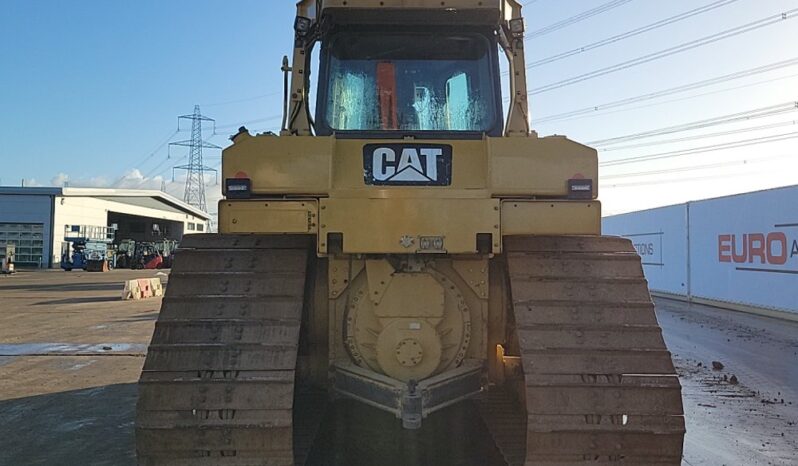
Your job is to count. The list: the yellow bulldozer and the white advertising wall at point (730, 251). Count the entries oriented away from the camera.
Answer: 1

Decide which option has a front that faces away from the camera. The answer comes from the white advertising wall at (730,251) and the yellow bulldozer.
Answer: the yellow bulldozer

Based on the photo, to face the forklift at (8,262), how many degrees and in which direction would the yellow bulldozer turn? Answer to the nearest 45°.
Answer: approximately 45° to its left

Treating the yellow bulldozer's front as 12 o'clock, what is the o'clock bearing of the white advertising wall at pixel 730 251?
The white advertising wall is roughly at 1 o'clock from the yellow bulldozer.

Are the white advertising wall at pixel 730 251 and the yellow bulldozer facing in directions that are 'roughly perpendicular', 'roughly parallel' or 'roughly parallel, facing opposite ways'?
roughly perpendicular

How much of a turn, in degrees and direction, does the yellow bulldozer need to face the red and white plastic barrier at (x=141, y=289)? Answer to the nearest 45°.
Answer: approximately 45° to its left

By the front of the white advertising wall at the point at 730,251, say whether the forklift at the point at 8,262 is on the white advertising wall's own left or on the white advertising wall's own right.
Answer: on the white advertising wall's own right

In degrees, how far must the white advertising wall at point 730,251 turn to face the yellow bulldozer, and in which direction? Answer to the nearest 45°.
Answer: approximately 45° to its left

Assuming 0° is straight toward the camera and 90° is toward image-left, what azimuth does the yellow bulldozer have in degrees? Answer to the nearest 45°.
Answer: approximately 180°
